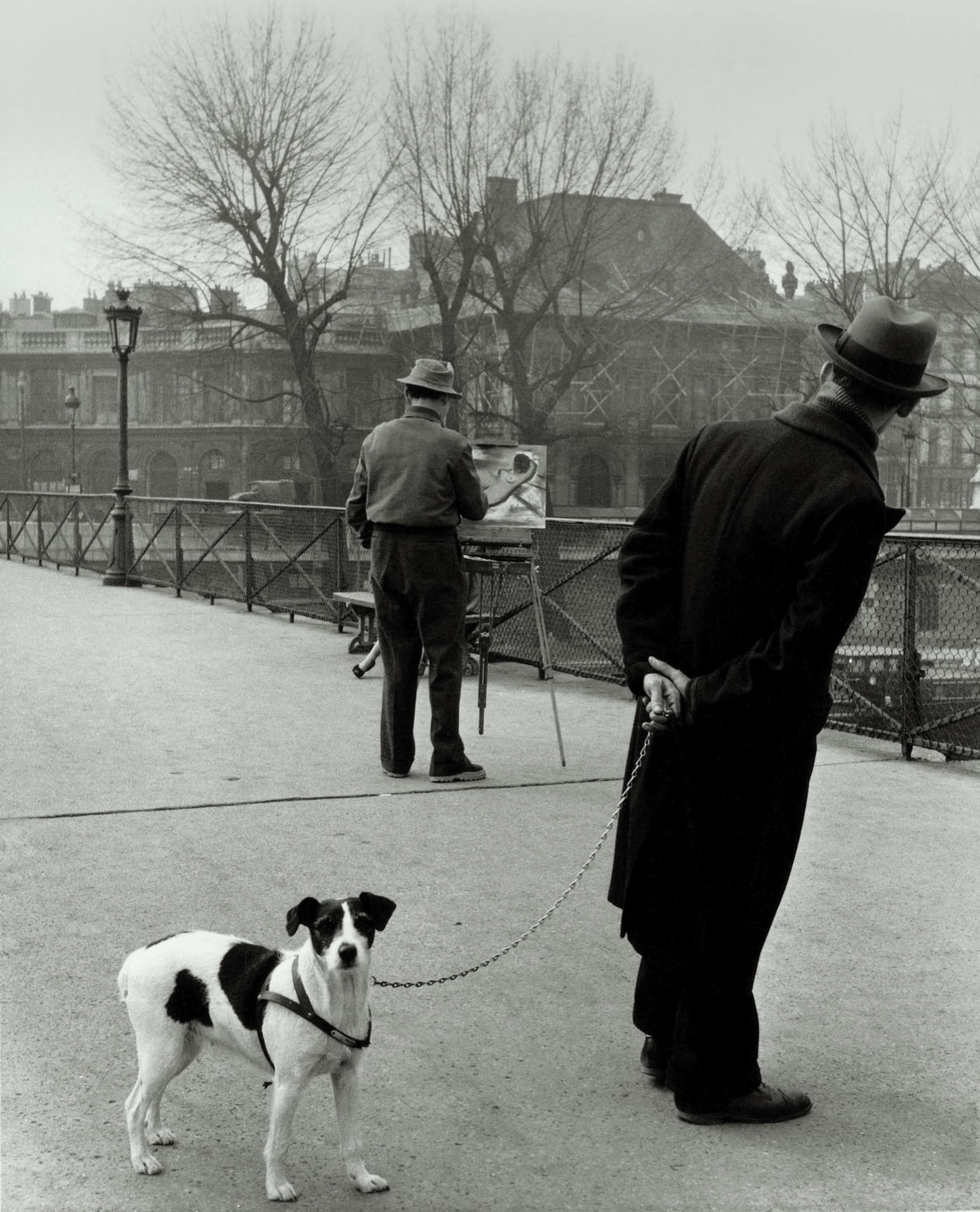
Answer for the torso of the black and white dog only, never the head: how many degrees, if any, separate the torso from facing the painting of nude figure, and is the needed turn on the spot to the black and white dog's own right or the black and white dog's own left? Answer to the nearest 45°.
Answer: approximately 135° to the black and white dog's own left

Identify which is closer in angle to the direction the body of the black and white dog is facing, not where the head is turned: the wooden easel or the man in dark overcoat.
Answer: the man in dark overcoat

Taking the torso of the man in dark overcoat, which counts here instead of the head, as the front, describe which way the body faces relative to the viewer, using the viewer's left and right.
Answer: facing away from the viewer and to the right of the viewer

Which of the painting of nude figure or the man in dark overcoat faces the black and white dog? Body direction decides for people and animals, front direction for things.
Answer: the painting of nude figure

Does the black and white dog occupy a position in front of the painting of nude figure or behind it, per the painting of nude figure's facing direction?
in front

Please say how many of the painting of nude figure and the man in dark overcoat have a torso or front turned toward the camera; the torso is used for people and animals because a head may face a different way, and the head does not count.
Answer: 1

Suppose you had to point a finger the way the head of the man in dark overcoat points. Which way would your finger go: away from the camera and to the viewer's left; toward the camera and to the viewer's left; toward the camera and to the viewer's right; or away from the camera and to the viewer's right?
away from the camera and to the viewer's right

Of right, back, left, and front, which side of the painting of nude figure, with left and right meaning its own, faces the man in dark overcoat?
front

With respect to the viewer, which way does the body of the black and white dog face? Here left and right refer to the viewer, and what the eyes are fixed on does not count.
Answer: facing the viewer and to the right of the viewer

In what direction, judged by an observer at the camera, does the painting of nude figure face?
facing the viewer

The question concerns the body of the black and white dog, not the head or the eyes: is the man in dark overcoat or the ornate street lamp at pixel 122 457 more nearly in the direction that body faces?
the man in dark overcoat

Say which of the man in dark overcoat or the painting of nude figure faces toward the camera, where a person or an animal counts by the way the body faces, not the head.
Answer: the painting of nude figure
